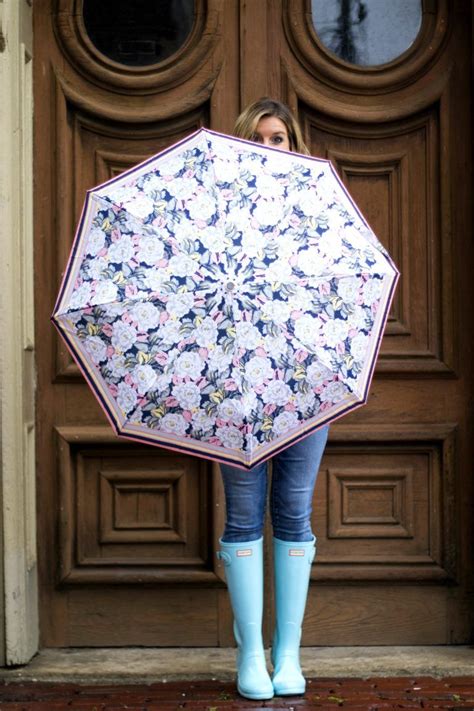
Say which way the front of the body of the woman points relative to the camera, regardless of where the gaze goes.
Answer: toward the camera

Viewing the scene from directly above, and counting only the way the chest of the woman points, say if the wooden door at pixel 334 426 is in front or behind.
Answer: behind
